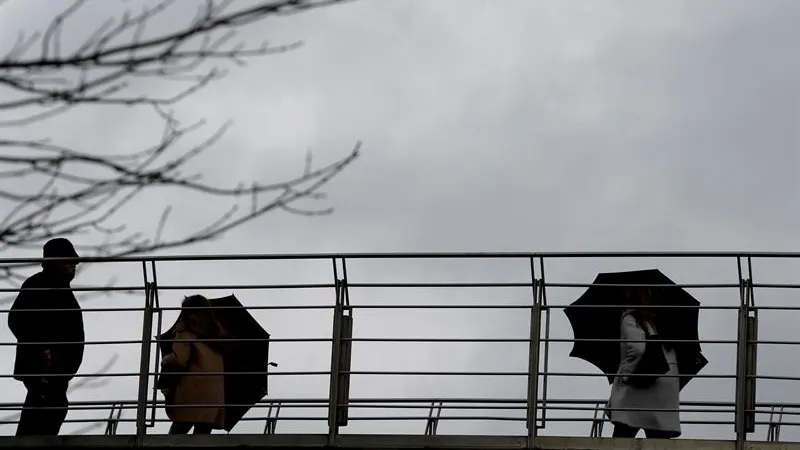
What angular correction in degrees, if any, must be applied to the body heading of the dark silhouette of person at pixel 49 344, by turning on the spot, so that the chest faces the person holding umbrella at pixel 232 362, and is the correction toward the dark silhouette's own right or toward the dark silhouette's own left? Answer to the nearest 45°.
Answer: approximately 45° to the dark silhouette's own right

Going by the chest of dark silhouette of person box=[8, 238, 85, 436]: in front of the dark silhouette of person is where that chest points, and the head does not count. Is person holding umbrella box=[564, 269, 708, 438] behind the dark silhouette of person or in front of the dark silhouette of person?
in front

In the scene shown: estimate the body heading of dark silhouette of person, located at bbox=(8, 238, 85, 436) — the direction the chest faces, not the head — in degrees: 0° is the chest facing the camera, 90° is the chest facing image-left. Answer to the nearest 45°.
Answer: approximately 270°

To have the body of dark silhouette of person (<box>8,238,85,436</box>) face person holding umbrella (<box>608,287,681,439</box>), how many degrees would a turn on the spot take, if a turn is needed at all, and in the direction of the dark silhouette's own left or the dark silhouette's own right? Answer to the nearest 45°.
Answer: approximately 45° to the dark silhouette's own right

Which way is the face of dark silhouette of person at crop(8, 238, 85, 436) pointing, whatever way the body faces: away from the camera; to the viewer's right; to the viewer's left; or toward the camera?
to the viewer's right
